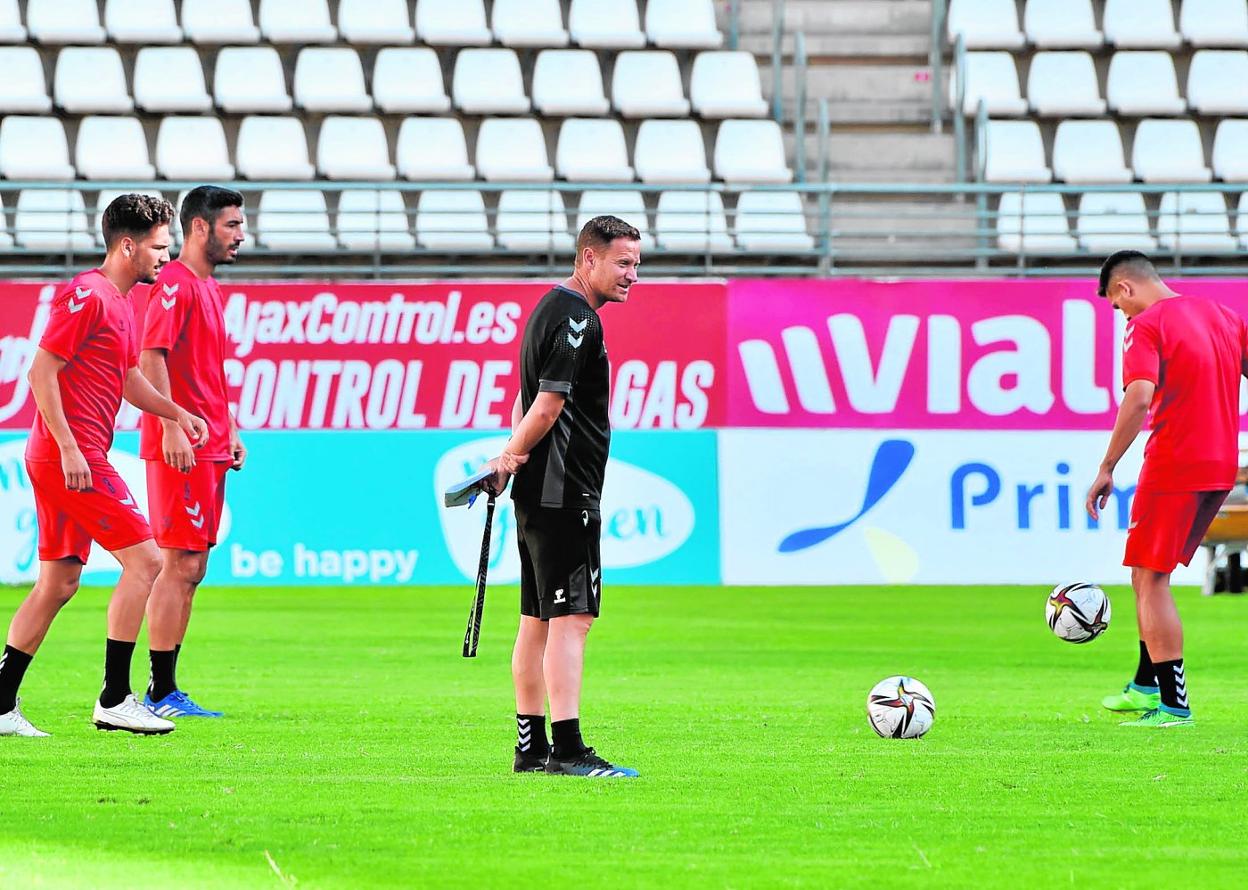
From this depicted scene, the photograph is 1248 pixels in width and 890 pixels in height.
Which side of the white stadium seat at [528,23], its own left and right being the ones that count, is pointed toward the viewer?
front

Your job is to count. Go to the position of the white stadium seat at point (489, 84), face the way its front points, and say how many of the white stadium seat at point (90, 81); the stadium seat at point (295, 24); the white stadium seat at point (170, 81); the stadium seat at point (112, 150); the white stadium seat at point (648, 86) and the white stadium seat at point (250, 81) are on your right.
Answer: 5

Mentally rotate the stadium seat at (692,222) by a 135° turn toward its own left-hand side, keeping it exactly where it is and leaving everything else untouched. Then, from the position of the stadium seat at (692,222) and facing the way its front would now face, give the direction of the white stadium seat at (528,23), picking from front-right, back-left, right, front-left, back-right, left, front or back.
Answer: left

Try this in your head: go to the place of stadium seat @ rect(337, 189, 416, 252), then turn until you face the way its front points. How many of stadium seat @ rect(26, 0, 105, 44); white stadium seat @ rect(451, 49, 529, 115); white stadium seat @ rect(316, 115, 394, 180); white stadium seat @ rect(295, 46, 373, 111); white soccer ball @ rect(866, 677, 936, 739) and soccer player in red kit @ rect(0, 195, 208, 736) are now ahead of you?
2

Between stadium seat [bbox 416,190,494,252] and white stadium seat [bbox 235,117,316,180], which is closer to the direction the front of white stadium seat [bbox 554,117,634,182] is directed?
the stadium seat

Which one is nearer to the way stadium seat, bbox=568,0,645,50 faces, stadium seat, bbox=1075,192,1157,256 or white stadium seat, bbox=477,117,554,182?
the white stadium seat

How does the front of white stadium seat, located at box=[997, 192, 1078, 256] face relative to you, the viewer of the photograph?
facing the viewer

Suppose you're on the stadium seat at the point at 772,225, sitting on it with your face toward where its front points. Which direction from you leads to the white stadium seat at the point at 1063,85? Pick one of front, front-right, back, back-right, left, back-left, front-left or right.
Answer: back-left

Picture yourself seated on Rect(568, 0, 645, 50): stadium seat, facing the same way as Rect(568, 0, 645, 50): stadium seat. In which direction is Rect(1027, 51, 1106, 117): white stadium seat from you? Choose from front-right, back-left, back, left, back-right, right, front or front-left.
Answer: left

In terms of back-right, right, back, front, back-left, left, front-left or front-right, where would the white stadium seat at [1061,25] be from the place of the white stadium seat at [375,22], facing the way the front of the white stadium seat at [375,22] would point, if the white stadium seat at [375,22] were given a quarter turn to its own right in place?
back

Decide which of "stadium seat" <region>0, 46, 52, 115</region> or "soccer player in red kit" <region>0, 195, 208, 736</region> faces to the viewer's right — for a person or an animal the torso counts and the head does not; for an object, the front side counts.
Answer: the soccer player in red kit

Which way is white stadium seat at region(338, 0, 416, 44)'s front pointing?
toward the camera

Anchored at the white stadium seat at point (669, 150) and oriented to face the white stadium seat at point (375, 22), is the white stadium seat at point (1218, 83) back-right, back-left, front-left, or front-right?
back-right
